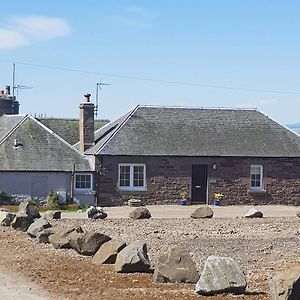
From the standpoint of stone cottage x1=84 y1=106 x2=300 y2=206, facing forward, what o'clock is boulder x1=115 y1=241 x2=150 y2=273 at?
The boulder is roughly at 12 o'clock from the stone cottage.

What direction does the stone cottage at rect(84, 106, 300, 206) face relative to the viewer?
toward the camera

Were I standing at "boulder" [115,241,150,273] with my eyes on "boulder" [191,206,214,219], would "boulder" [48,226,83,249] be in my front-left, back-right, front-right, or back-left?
front-left

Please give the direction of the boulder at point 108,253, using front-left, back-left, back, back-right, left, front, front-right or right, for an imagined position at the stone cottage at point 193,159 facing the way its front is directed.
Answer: front

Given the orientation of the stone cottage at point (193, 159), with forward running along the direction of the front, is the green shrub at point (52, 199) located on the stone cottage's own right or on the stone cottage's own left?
on the stone cottage's own right

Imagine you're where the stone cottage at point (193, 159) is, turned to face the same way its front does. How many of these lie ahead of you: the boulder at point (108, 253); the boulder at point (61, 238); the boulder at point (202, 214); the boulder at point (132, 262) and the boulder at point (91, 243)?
5

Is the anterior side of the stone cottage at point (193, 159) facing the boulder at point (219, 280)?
yes

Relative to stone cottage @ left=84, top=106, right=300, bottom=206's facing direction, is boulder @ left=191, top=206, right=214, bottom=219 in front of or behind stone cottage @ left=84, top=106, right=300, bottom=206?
in front

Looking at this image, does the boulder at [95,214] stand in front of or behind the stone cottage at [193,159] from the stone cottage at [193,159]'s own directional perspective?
in front
